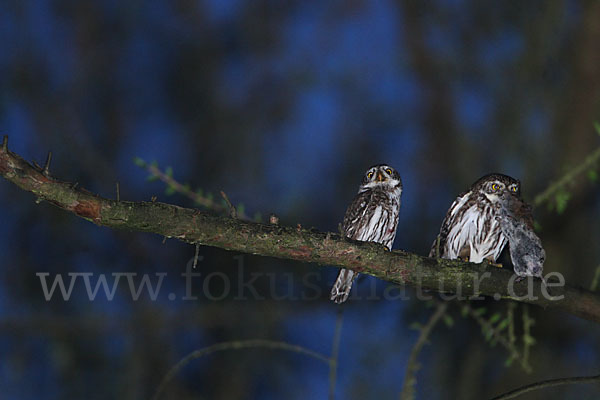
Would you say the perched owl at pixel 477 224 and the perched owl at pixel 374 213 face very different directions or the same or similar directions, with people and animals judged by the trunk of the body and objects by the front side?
same or similar directions

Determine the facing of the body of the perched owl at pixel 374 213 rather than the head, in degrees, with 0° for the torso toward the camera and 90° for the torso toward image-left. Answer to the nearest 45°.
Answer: approximately 315°

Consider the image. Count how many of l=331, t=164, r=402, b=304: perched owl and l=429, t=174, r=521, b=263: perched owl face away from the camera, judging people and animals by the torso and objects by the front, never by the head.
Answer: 0

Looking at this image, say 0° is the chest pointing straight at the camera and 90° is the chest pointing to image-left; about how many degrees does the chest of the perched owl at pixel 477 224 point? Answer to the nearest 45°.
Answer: approximately 315°

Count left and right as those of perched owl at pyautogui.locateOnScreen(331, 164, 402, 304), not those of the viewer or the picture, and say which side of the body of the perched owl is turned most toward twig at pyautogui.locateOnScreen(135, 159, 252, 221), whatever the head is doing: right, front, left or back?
right
